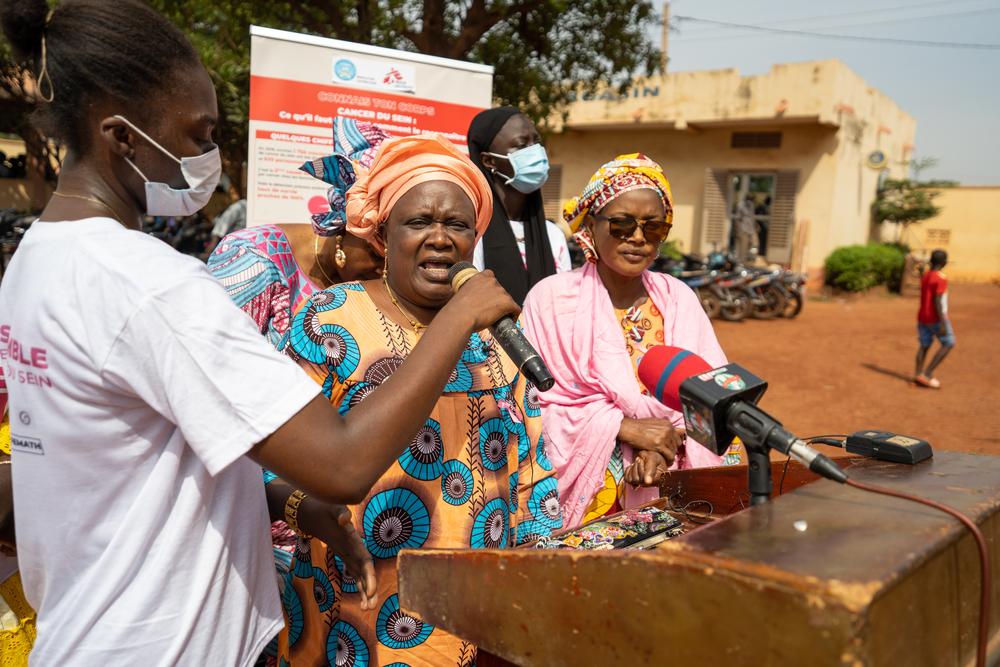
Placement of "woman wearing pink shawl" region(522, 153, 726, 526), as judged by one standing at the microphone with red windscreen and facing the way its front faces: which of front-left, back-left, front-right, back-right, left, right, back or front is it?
front-right

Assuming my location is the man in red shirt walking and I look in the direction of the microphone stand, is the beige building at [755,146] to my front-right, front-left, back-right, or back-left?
back-right

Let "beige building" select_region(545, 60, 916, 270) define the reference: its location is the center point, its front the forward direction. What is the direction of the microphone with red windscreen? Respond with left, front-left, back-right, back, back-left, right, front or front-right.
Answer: front-left

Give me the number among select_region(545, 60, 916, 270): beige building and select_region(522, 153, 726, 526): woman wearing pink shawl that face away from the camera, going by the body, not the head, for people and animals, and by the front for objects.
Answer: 0

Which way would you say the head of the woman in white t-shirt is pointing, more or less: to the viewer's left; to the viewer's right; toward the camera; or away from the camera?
to the viewer's right

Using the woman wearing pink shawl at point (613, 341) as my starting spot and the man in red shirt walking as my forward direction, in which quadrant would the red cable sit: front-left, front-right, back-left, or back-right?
back-right

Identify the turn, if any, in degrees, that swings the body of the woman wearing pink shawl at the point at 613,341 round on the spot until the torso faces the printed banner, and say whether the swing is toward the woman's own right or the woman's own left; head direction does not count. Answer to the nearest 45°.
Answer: approximately 180°

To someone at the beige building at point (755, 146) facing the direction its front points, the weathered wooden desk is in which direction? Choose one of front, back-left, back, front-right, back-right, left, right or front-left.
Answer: front-left

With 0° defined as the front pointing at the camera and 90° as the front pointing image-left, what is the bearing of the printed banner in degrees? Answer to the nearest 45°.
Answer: approximately 315°

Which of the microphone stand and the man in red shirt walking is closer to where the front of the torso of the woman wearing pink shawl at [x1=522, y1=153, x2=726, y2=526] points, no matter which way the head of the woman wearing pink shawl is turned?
the microphone stand

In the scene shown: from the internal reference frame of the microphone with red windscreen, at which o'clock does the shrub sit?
The shrub is roughly at 2 o'clock from the microphone with red windscreen.
